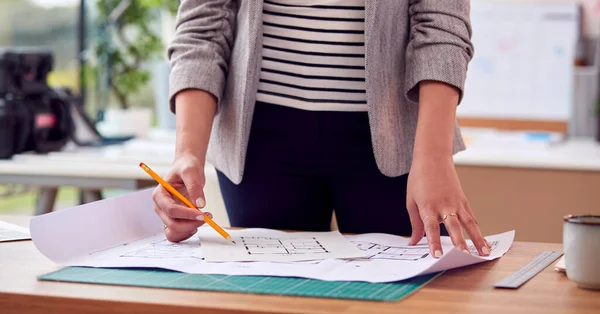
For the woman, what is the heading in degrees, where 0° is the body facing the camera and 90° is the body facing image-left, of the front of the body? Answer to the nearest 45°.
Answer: approximately 0°

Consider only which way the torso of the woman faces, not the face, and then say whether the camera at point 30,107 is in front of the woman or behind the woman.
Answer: behind

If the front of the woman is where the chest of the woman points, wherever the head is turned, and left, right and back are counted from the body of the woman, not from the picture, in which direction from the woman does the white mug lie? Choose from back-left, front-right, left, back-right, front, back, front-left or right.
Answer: front-left
